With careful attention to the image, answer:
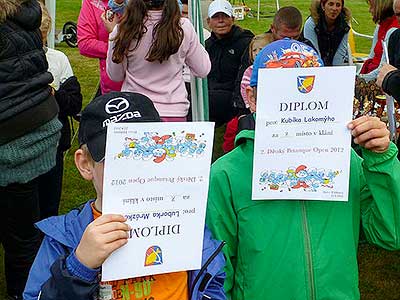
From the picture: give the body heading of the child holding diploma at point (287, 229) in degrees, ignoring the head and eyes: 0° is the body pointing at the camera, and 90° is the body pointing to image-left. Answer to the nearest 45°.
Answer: approximately 0°

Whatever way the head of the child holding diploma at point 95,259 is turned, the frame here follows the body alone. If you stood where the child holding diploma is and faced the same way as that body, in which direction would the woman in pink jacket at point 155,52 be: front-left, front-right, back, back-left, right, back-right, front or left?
back-left

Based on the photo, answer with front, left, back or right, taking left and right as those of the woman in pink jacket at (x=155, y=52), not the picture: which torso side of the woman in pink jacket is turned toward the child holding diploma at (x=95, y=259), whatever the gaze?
back

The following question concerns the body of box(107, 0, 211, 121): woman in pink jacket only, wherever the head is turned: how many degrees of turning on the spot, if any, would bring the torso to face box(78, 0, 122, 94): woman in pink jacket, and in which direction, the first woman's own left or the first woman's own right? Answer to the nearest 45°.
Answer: approximately 45° to the first woman's own left

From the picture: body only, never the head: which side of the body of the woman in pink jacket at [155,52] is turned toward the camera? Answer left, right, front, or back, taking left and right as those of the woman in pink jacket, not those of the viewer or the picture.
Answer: back

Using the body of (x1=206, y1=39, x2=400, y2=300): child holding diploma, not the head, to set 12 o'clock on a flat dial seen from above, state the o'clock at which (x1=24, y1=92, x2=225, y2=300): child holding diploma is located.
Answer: (x1=24, y1=92, x2=225, y2=300): child holding diploma is roughly at 2 o'clock from (x1=206, y1=39, x2=400, y2=300): child holding diploma.

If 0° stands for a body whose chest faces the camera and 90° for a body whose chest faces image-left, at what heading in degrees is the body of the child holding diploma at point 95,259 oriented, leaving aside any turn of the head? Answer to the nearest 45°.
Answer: approximately 315°
